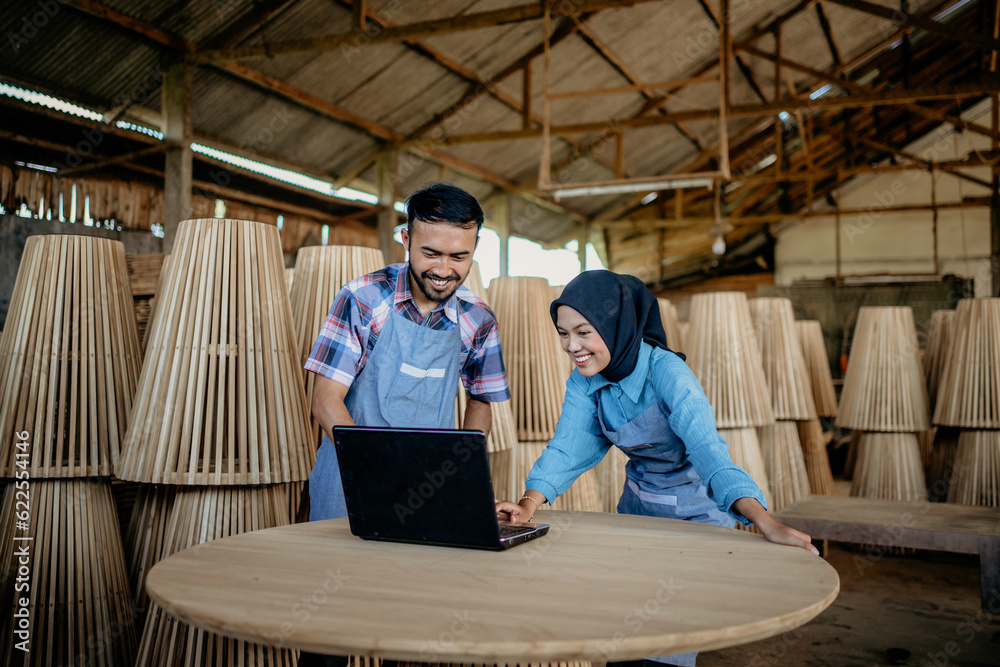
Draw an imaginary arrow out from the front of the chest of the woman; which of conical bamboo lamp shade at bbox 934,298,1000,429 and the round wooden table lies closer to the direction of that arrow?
the round wooden table

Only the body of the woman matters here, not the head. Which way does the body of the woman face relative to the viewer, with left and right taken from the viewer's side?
facing the viewer and to the left of the viewer

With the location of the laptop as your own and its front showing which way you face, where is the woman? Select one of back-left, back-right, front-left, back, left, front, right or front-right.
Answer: front

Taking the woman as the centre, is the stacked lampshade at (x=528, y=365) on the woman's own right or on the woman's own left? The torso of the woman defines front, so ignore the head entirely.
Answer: on the woman's own right

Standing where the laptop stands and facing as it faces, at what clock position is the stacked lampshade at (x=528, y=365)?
The stacked lampshade is roughly at 11 o'clock from the laptop.

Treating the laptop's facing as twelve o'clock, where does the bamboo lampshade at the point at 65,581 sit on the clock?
The bamboo lampshade is roughly at 9 o'clock from the laptop.

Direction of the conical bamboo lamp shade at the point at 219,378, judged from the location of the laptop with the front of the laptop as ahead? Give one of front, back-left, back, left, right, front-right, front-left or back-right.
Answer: left

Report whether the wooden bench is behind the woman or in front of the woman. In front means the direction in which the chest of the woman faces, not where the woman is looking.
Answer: behind

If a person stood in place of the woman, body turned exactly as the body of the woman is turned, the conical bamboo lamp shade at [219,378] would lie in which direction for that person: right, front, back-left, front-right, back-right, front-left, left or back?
front-right

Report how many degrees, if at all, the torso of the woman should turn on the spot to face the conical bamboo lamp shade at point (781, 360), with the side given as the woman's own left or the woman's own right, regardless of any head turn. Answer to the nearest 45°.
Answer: approximately 135° to the woman's own right

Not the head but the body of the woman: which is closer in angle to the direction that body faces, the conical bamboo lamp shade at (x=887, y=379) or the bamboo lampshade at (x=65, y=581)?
the bamboo lampshade

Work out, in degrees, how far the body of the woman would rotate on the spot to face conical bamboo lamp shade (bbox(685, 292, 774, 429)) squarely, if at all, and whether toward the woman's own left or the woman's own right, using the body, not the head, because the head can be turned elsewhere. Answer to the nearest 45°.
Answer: approximately 135° to the woman's own right

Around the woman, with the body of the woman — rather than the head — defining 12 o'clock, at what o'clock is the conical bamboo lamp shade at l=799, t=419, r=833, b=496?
The conical bamboo lamp shade is roughly at 5 o'clock from the woman.

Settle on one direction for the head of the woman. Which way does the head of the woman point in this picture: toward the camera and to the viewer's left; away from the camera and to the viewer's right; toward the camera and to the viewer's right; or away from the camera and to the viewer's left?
toward the camera and to the viewer's left

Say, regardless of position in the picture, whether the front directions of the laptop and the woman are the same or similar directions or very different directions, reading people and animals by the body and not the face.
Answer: very different directions

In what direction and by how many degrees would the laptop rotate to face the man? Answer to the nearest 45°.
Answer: approximately 45° to its left

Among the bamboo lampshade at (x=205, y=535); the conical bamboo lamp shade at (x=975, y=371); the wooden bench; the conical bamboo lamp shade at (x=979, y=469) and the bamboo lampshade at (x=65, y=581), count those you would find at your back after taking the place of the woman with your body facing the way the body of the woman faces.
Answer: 3
